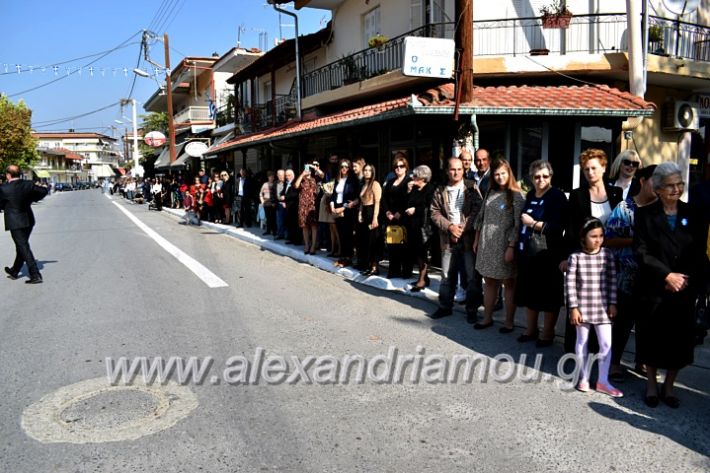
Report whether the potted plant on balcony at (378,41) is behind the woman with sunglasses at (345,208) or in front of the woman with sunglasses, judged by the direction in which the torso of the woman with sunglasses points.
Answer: behind

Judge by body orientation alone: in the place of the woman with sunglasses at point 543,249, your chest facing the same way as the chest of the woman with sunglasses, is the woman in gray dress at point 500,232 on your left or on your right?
on your right

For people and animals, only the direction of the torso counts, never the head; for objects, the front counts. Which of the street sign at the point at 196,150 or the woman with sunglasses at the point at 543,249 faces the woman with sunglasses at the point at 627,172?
the street sign

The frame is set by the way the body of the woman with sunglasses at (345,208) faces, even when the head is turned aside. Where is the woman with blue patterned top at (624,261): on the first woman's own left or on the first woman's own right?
on the first woman's own left

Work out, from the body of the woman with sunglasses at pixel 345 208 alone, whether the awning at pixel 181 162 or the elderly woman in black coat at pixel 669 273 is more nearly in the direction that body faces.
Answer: the elderly woman in black coat

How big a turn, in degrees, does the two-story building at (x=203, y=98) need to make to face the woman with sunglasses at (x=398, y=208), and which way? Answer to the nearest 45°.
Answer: approximately 45° to its left

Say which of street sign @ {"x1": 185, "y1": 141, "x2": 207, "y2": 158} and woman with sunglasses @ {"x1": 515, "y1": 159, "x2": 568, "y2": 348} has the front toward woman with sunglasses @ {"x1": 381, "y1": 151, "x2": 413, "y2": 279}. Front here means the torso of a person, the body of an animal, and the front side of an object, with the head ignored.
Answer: the street sign
